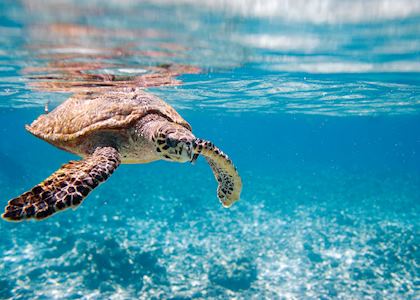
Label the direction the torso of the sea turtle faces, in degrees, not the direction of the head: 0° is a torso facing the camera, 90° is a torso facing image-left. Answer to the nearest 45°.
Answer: approximately 315°
